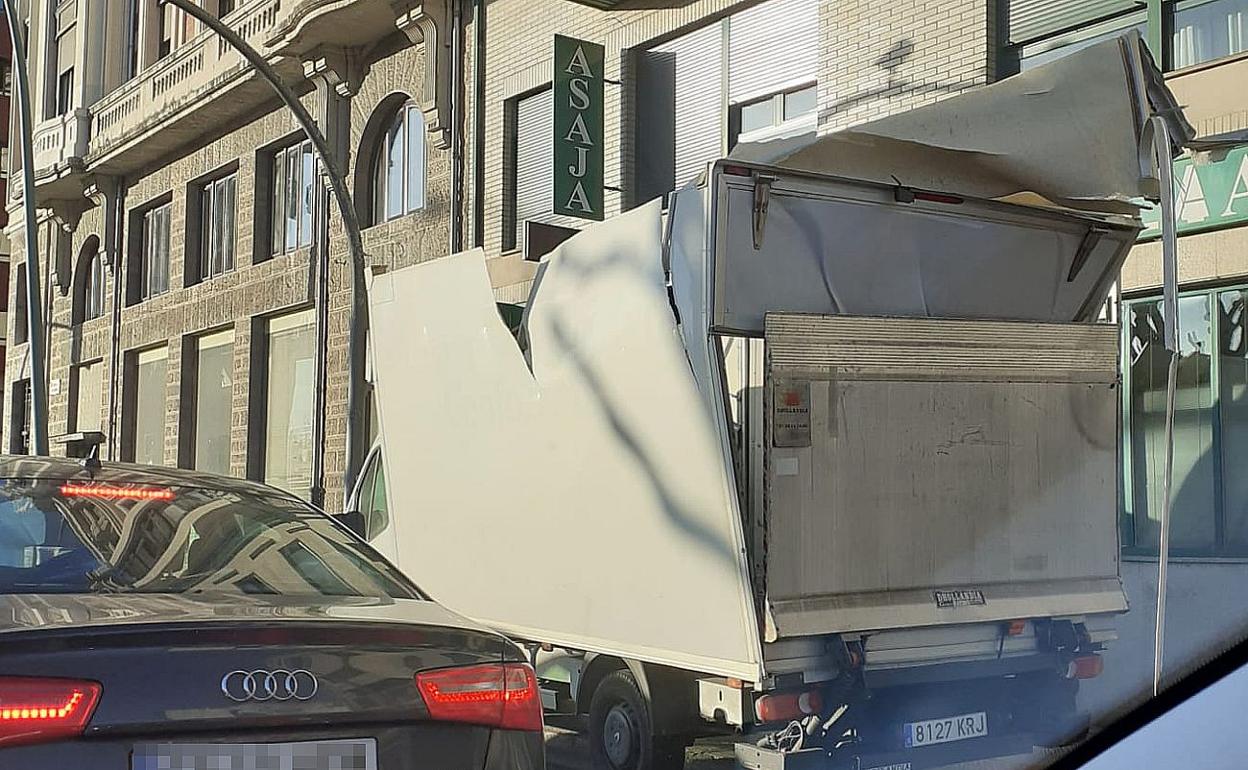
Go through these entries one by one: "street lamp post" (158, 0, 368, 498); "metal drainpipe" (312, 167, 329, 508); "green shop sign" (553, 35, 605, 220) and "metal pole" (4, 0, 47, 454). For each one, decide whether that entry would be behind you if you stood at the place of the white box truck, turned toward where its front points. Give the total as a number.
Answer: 0

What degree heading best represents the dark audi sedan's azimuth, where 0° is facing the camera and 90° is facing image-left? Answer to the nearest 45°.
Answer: approximately 135°

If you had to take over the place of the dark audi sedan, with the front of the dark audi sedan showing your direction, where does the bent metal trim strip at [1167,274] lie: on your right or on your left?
on your right

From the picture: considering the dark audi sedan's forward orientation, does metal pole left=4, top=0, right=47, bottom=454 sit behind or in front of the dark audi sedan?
in front

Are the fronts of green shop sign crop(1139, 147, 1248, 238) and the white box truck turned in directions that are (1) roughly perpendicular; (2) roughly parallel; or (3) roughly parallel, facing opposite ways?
roughly perpendicular

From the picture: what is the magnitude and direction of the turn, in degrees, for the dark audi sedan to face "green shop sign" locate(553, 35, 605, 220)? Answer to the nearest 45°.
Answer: approximately 45° to its right

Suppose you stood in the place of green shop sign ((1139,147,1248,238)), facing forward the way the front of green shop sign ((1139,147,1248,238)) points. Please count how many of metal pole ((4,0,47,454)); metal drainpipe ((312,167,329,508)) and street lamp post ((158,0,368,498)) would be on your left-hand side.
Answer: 0

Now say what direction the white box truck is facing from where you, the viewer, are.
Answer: facing away from the viewer and to the left of the viewer

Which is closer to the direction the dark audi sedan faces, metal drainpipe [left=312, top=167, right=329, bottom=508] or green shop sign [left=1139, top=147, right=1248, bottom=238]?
the metal drainpipe

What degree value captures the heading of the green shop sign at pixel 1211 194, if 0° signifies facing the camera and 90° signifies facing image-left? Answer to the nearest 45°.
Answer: approximately 45°

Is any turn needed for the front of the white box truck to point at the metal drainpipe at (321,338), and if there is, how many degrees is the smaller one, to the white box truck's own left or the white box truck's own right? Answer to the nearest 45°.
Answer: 0° — it already faces it

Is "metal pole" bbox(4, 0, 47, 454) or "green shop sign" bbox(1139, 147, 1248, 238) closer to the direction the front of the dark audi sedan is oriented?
the metal pole

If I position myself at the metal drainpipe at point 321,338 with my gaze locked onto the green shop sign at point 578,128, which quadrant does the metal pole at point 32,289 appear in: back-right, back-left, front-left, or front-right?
back-right

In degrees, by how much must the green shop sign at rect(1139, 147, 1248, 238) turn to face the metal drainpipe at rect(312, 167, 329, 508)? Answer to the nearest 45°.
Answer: approximately 90° to its right
